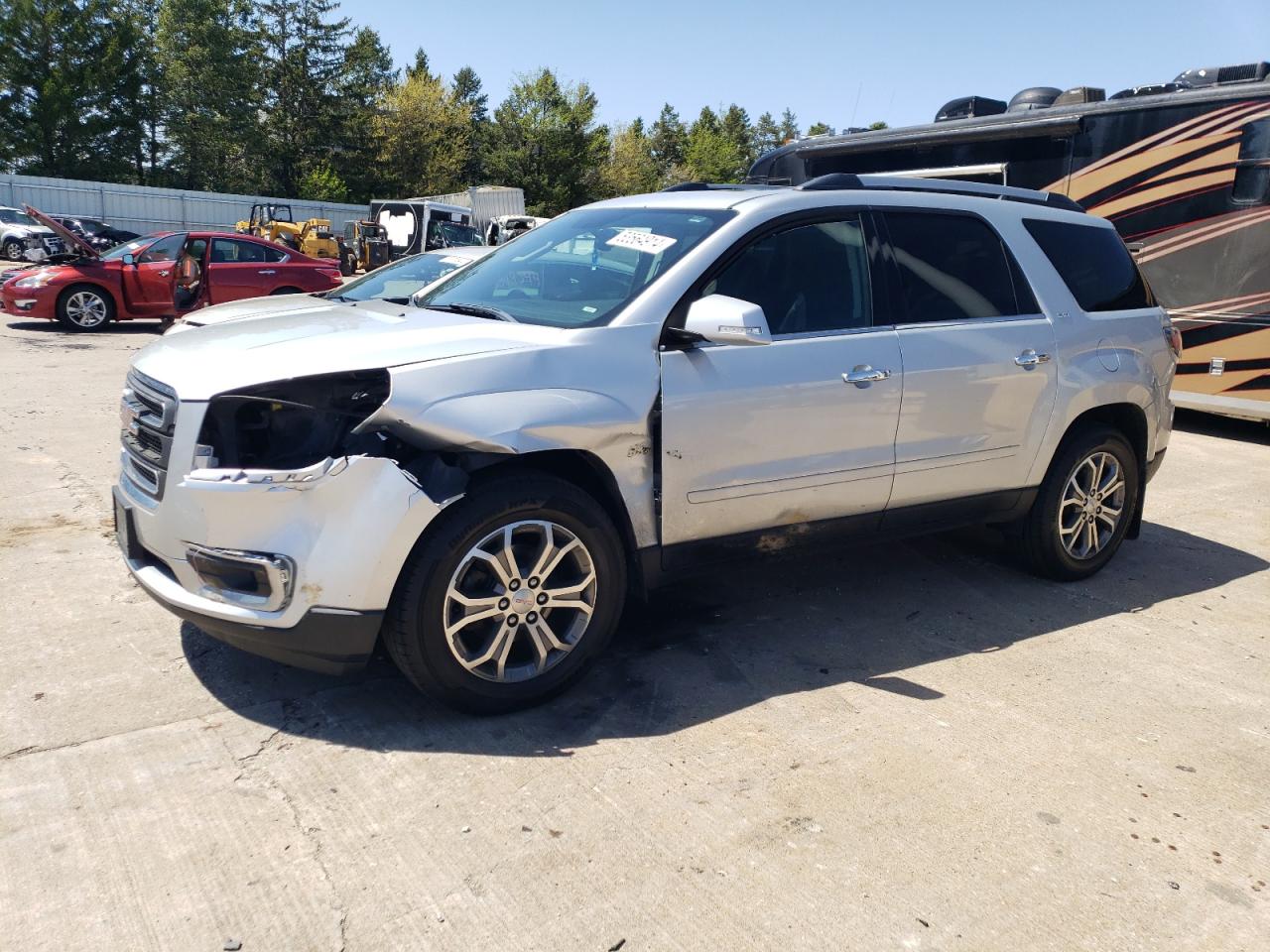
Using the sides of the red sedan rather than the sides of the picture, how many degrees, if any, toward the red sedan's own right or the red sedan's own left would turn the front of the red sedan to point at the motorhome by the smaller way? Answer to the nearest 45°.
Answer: approximately 135° to the red sedan's own left

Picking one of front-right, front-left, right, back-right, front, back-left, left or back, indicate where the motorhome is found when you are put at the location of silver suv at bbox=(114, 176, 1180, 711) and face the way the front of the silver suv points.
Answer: back

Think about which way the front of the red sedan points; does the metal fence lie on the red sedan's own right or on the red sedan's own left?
on the red sedan's own right

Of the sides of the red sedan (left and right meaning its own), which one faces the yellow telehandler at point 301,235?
right

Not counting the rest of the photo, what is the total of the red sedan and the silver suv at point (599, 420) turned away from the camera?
0

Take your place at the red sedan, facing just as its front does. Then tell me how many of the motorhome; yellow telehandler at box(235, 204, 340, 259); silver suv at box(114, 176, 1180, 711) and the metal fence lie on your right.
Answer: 2

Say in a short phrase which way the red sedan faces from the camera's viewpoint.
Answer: facing to the left of the viewer

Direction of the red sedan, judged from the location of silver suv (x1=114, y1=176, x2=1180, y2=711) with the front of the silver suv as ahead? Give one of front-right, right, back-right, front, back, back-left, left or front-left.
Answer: right

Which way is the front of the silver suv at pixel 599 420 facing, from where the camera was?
facing the viewer and to the left of the viewer

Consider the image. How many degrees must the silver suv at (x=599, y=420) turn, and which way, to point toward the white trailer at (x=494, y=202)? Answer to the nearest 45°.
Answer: approximately 135° to its right

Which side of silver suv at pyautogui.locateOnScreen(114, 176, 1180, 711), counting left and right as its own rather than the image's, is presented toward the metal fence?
right
